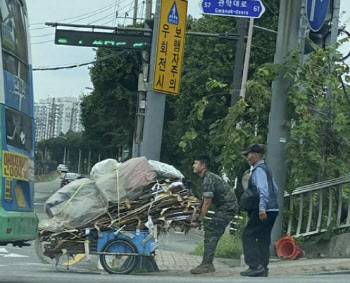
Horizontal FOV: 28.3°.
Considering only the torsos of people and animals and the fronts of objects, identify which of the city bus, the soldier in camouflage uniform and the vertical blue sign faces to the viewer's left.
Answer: the soldier in camouflage uniform

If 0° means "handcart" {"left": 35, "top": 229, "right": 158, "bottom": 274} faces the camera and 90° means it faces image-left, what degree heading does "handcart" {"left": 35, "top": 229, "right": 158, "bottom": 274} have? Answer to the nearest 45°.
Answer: approximately 90°

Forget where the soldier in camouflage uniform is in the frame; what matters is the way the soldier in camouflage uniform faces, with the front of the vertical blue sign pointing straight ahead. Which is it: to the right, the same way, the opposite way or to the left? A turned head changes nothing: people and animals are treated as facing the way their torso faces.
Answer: to the right

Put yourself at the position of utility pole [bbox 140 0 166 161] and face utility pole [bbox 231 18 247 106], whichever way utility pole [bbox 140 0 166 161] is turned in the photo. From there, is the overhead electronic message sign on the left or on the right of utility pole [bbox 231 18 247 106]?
left

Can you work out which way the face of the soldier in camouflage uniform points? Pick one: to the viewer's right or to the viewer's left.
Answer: to the viewer's left

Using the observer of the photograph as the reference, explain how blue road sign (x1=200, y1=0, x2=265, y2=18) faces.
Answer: facing the viewer

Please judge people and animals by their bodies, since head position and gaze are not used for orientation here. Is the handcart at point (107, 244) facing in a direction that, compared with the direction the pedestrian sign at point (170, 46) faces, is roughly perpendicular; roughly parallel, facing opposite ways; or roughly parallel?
roughly perpendicular

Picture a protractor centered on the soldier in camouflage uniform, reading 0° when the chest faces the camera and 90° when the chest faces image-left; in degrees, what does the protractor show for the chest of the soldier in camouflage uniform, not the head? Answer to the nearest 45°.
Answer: approximately 90°
